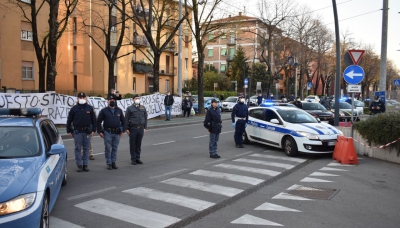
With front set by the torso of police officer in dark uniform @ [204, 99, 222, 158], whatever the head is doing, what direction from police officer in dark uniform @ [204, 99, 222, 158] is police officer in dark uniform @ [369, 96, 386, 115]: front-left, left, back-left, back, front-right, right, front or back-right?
left

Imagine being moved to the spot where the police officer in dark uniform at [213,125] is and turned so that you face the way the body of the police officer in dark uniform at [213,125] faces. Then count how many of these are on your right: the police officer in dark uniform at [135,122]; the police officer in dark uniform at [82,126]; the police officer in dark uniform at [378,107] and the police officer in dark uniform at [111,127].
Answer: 3

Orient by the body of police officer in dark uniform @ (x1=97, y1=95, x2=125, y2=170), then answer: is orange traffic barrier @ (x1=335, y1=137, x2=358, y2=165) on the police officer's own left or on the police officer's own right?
on the police officer's own left

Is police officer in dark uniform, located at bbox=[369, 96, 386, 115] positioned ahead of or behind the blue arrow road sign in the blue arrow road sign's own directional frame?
behind

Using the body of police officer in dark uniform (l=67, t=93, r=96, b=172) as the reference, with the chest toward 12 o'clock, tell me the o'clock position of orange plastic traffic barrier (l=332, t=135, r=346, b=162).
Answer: The orange plastic traffic barrier is roughly at 9 o'clock from the police officer in dark uniform.

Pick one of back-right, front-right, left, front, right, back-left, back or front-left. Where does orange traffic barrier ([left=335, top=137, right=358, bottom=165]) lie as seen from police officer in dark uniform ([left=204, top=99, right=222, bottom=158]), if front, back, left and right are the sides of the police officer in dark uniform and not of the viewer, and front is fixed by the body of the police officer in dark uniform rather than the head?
front-left

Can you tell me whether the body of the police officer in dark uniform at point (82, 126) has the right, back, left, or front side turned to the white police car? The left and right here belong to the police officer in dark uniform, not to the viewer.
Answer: left

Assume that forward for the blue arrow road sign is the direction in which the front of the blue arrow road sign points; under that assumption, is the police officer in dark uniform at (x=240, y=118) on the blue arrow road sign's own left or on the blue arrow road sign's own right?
on the blue arrow road sign's own right

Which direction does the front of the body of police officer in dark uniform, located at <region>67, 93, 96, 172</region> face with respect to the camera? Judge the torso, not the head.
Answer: toward the camera

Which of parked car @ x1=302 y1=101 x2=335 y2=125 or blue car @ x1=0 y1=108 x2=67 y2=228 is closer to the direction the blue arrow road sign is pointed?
the blue car

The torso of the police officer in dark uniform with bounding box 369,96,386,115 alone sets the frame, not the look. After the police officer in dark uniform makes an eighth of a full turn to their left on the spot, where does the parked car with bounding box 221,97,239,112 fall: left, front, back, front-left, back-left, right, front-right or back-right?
back

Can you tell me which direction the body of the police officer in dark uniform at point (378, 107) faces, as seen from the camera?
toward the camera

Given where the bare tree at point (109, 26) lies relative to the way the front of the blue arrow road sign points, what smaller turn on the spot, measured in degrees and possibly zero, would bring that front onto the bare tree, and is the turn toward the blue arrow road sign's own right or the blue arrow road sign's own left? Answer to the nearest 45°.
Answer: approximately 135° to the blue arrow road sign's own right

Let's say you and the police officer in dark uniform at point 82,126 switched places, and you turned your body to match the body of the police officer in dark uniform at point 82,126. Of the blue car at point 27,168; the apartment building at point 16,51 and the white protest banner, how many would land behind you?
2

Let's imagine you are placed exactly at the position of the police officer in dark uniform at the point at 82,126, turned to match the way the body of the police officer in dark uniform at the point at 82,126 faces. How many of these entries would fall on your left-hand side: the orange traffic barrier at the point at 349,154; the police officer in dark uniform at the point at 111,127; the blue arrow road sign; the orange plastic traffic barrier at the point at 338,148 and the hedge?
5
